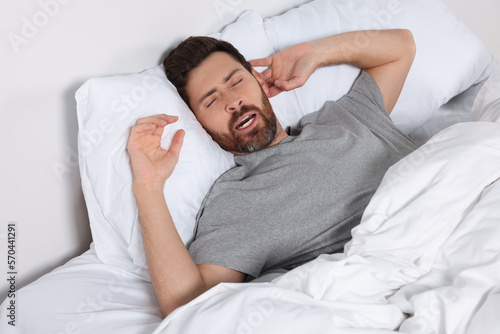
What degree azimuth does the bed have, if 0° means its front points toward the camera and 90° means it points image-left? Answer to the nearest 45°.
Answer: approximately 315°
